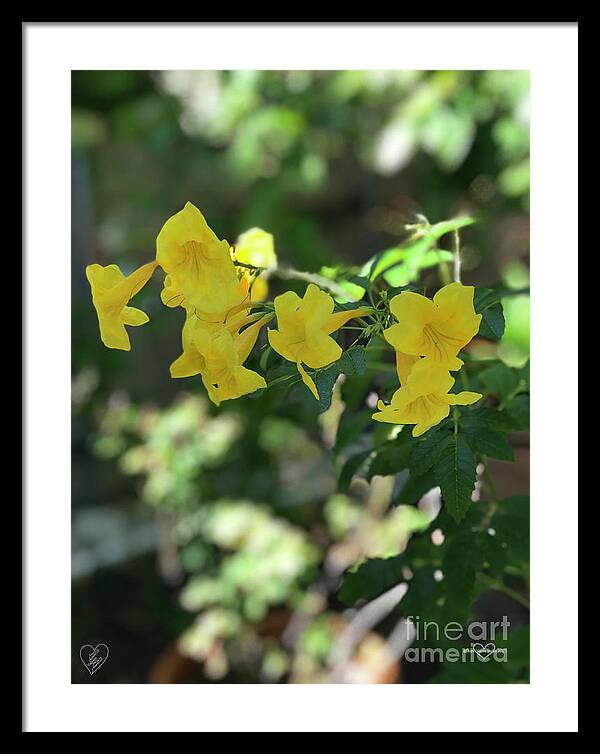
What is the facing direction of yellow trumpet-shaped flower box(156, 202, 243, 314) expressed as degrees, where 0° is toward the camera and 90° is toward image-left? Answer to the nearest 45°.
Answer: approximately 0°
